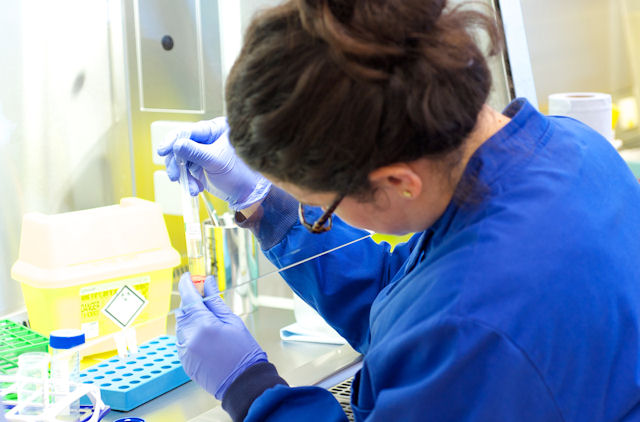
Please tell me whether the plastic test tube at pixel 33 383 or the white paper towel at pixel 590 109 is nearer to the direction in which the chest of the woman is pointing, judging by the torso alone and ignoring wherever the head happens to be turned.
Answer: the plastic test tube

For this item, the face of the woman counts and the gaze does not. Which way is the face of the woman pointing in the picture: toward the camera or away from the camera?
away from the camera

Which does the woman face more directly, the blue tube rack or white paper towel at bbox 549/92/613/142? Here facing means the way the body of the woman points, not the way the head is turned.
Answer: the blue tube rack

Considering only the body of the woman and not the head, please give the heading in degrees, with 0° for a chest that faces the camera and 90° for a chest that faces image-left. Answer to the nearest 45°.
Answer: approximately 90°

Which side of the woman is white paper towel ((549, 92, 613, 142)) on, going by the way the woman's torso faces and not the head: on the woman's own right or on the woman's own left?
on the woman's own right

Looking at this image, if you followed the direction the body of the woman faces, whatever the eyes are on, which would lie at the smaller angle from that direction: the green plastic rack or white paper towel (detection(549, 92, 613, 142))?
the green plastic rack
